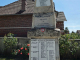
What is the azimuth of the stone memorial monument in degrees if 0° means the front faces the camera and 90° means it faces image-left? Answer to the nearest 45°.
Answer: approximately 0°
